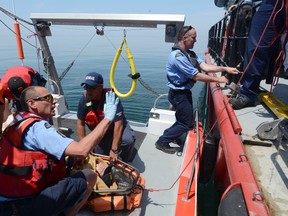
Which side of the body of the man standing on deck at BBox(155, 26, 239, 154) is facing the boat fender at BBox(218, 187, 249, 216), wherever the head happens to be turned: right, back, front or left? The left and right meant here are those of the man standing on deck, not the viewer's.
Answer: right

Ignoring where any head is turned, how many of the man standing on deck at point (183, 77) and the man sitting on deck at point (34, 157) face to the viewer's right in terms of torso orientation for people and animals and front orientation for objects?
2

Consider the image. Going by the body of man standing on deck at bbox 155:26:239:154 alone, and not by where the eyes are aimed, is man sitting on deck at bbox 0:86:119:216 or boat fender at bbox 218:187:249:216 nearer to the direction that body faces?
the boat fender

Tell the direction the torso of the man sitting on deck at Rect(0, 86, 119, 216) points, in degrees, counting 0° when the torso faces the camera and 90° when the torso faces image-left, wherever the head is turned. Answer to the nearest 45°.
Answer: approximately 270°

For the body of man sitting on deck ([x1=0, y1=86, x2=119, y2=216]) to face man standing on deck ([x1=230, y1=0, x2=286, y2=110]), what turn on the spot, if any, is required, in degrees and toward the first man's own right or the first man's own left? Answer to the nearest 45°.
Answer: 0° — they already face them

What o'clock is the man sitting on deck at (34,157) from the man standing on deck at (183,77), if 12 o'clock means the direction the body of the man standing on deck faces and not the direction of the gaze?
The man sitting on deck is roughly at 4 o'clock from the man standing on deck.

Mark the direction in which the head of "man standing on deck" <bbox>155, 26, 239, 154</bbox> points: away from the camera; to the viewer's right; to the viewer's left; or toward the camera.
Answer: to the viewer's right

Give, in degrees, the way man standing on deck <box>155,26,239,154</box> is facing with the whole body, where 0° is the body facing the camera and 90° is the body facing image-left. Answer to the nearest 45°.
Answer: approximately 270°

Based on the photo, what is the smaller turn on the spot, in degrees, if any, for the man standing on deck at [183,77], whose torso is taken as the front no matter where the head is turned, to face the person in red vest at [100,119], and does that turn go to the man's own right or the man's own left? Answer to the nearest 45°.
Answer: approximately 135° to the man's own right
